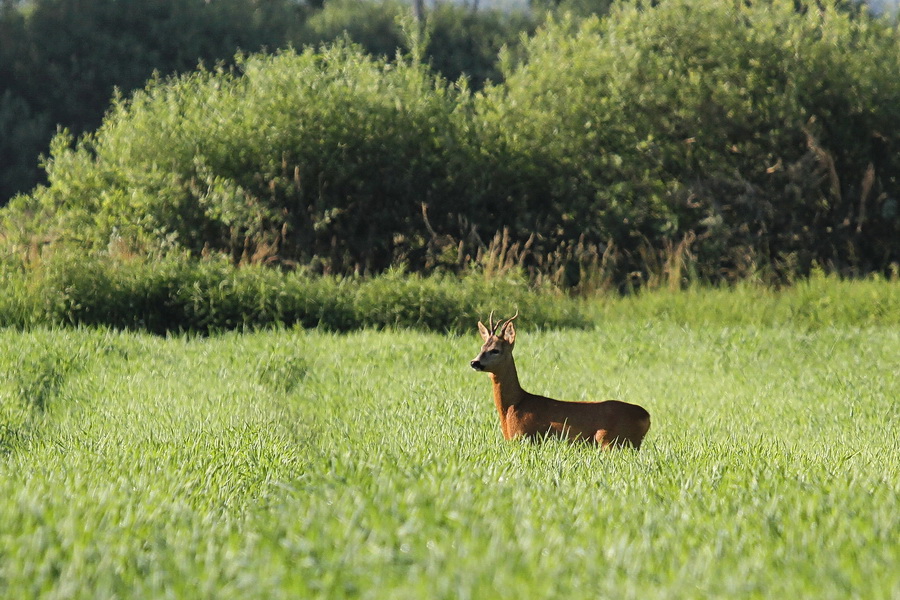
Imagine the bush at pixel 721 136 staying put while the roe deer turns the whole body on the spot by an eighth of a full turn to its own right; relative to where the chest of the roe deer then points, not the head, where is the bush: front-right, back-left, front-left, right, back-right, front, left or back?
front-right

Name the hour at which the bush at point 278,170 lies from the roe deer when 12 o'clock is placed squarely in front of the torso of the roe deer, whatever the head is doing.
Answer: The bush is roughly at 2 o'clock from the roe deer.

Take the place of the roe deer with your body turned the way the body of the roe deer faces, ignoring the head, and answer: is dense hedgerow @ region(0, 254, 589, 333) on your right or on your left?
on your right

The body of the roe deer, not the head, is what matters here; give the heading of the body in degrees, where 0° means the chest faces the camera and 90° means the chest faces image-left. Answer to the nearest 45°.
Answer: approximately 90°
